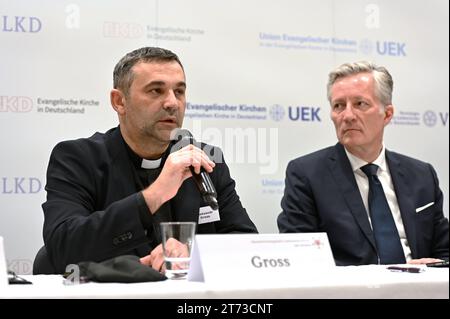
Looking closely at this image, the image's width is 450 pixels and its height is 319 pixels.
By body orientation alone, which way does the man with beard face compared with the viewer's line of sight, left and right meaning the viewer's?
facing the viewer and to the right of the viewer

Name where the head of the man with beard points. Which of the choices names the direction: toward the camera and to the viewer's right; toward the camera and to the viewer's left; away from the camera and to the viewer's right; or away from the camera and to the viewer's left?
toward the camera and to the viewer's right

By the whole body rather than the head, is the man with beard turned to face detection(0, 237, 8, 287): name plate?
no

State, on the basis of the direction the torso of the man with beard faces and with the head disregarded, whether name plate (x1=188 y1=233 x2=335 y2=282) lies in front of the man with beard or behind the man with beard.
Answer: in front
